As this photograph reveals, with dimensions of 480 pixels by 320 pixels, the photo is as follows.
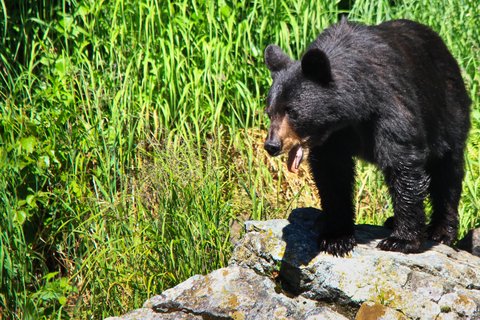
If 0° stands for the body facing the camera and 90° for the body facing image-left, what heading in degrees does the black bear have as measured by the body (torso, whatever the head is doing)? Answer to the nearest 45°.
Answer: approximately 45°
